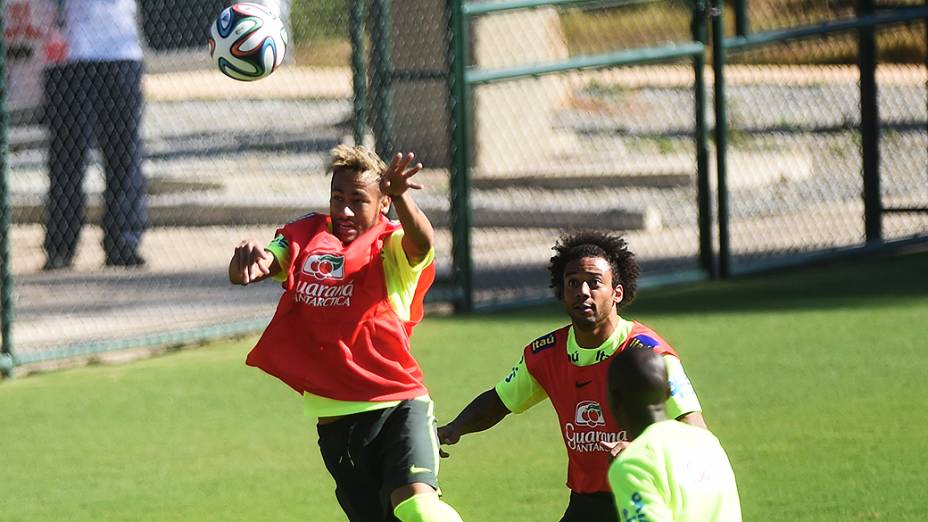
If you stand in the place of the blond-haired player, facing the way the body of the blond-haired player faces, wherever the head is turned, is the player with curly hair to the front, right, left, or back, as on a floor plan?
left

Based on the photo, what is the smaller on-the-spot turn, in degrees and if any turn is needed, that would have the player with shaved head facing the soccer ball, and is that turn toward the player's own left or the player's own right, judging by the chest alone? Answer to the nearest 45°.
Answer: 0° — they already face it

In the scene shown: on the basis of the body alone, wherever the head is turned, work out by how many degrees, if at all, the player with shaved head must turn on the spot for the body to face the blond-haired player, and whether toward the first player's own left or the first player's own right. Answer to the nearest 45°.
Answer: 0° — they already face them

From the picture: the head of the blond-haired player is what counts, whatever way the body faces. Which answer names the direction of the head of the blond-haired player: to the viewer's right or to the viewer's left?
to the viewer's left

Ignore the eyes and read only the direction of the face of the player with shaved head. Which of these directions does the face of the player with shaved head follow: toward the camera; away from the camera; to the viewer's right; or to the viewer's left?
away from the camera

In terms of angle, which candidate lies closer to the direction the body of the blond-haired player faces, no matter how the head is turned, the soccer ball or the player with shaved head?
the player with shaved head

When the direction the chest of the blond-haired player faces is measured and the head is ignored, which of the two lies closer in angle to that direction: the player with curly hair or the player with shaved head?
the player with shaved head

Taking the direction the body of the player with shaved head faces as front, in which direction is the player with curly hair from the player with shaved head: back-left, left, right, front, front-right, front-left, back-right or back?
front-right

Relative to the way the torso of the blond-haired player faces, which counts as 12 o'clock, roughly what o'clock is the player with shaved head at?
The player with shaved head is roughly at 10 o'clock from the blond-haired player.

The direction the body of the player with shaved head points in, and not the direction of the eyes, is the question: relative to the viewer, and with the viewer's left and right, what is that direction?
facing away from the viewer and to the left of the viewer

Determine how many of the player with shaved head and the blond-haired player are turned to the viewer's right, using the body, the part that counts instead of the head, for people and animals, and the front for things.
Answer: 0
